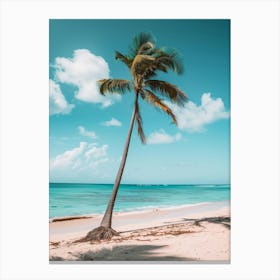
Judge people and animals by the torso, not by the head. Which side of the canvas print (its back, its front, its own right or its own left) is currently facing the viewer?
front
